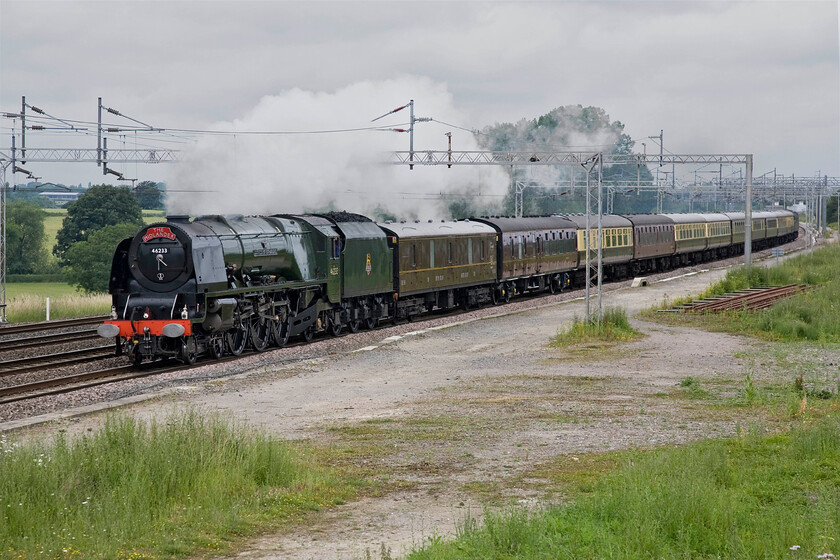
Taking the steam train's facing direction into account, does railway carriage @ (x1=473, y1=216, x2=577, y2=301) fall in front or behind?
behind

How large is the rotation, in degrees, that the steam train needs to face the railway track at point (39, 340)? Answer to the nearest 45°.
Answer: approximately 45° to its right

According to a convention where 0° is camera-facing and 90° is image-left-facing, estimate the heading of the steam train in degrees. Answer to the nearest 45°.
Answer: approximately 45°

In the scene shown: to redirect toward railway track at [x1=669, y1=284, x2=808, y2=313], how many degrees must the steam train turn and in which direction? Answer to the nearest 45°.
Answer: approximately 180°
